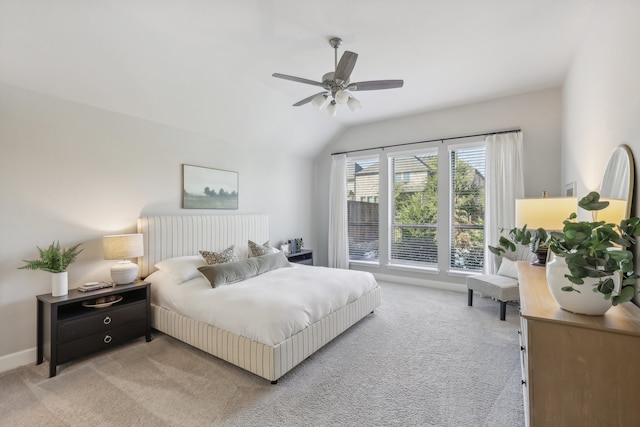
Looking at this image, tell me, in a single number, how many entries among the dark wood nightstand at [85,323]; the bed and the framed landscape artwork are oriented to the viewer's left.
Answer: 0

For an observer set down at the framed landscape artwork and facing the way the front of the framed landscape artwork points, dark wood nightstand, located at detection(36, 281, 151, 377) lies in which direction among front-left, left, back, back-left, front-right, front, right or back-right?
right

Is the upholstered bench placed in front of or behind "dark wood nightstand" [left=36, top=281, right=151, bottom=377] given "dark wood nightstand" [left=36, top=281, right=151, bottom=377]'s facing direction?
in front

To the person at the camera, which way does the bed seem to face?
facing the viewer and to the right of the viewer

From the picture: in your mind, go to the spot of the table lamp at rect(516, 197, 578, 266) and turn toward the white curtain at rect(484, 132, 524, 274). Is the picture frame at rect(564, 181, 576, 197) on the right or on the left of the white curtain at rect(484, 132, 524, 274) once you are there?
right

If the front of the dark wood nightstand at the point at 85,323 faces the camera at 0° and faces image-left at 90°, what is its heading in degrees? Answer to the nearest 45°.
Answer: approximately 315°

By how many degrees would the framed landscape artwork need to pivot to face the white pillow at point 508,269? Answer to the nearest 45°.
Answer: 0° — it already faces it

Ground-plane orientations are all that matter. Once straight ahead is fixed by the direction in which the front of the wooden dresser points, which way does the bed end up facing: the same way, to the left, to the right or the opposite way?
the opposite way

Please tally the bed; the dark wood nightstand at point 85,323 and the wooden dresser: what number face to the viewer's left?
1

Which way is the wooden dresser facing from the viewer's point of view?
to the viewer's left

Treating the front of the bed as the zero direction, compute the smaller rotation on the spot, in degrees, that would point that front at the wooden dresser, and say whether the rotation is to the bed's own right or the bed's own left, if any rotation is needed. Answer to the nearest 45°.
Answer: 0° — it already faces it

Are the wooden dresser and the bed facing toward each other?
yes

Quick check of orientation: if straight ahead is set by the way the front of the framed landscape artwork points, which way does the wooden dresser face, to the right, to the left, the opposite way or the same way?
the opposite way

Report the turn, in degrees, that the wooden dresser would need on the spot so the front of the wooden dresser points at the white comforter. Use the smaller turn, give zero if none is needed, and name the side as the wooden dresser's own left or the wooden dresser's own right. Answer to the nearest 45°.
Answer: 0° — it already faces it

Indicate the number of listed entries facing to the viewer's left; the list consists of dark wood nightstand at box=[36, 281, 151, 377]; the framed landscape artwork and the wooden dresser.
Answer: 1
